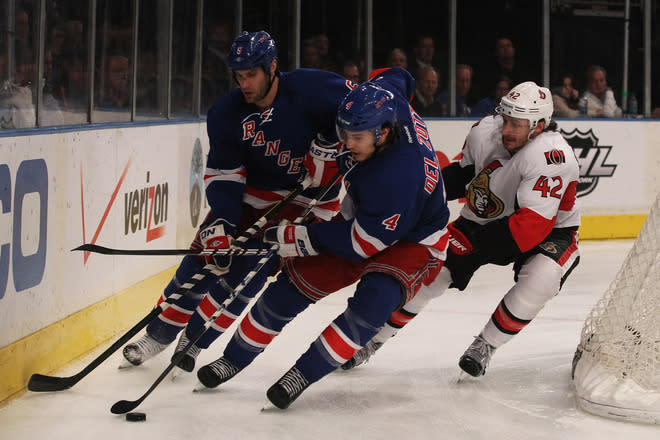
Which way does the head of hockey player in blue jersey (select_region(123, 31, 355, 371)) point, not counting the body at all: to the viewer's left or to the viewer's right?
to the viewer's left

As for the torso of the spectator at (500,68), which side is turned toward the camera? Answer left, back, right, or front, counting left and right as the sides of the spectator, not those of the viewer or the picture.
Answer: front

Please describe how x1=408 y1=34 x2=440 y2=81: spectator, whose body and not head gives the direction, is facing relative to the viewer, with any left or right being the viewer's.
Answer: facing the viewer

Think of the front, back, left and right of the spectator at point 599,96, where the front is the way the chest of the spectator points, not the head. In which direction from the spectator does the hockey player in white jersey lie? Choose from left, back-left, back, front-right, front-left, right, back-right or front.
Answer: front

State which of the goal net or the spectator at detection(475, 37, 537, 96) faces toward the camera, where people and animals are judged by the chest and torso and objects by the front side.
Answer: the spectator

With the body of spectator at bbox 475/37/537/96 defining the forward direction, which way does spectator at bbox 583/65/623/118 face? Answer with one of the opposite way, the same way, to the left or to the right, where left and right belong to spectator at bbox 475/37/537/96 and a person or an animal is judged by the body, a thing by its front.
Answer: the same way

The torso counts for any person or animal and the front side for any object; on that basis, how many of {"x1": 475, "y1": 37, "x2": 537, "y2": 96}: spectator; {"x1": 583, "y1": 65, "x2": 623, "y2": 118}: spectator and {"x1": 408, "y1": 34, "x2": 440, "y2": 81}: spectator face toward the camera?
3

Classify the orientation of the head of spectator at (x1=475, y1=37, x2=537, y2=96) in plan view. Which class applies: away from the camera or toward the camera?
toward the camera

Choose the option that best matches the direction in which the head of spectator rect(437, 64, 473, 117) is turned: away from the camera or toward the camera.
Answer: toward the camera

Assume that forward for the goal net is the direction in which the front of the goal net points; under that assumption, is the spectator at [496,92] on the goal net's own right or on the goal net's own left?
on the goal net's own left
